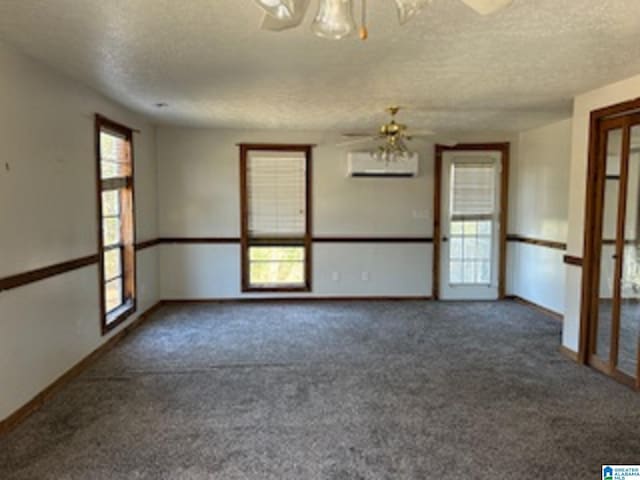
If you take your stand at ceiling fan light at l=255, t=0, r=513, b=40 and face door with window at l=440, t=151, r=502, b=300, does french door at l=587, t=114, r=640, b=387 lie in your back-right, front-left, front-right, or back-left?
front-right

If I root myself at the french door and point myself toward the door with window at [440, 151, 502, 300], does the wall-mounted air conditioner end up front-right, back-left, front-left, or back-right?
front-left

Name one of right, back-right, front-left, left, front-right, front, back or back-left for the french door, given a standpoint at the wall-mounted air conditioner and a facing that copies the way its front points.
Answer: front-left

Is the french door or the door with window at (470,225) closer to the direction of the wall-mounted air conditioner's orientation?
the french door

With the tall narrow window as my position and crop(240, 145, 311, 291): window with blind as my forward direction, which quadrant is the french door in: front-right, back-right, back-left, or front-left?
front-right

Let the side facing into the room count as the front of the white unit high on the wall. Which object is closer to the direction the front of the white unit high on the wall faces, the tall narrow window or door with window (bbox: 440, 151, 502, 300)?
the tall narrow window

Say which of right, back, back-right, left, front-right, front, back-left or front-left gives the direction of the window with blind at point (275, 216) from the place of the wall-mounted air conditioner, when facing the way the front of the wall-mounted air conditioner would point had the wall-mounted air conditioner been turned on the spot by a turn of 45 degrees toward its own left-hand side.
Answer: back-right

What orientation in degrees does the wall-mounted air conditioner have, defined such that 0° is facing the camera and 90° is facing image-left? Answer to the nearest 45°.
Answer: approximately 0°

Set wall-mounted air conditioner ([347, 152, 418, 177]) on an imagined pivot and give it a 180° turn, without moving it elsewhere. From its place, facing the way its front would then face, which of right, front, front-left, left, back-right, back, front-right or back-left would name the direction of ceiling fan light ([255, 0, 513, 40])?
back

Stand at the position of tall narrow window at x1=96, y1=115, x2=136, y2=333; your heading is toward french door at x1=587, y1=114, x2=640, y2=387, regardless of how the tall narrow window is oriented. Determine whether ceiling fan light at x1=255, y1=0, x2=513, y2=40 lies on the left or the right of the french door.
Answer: right

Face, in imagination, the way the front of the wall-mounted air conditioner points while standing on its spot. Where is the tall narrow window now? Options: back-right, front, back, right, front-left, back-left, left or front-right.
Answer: front-right

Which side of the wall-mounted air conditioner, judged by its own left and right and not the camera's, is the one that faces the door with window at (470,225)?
left
